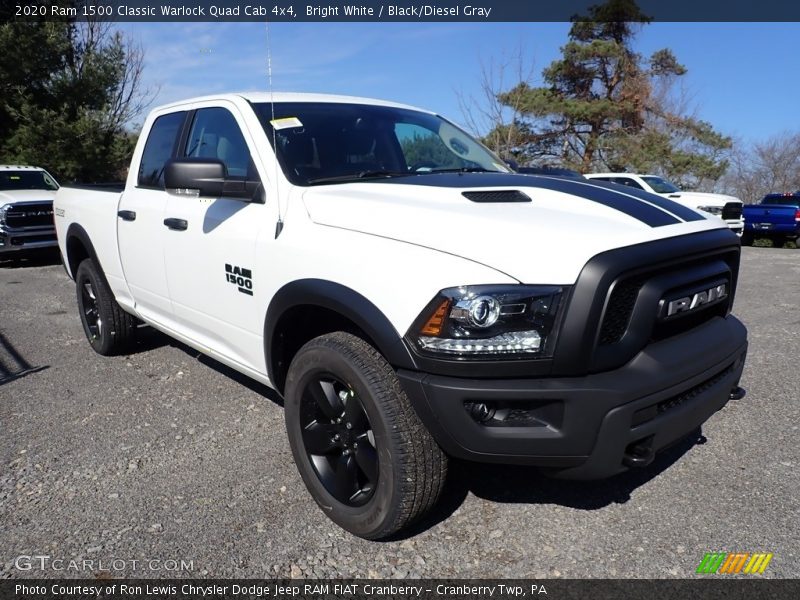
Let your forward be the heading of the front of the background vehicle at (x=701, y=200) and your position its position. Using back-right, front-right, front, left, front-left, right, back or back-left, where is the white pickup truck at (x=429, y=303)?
front-right

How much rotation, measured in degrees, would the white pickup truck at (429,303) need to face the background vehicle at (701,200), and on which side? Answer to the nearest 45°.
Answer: approximately 90° to its left

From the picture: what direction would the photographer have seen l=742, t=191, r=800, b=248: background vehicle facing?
facing away from the viewer and to the right of the viewer

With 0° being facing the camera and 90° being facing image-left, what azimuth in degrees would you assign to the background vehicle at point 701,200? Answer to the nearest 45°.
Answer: approximately 315°

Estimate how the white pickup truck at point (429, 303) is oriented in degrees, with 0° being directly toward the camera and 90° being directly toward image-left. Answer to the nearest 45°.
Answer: approximately 315°

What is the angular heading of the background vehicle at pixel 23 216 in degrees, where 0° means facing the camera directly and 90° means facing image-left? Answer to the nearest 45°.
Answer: approximately 315°
